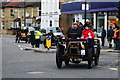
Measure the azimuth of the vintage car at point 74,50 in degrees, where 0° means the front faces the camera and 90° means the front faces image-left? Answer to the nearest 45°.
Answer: approximately 0°

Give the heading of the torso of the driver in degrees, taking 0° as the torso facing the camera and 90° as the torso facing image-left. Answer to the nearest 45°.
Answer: approximately 0°
